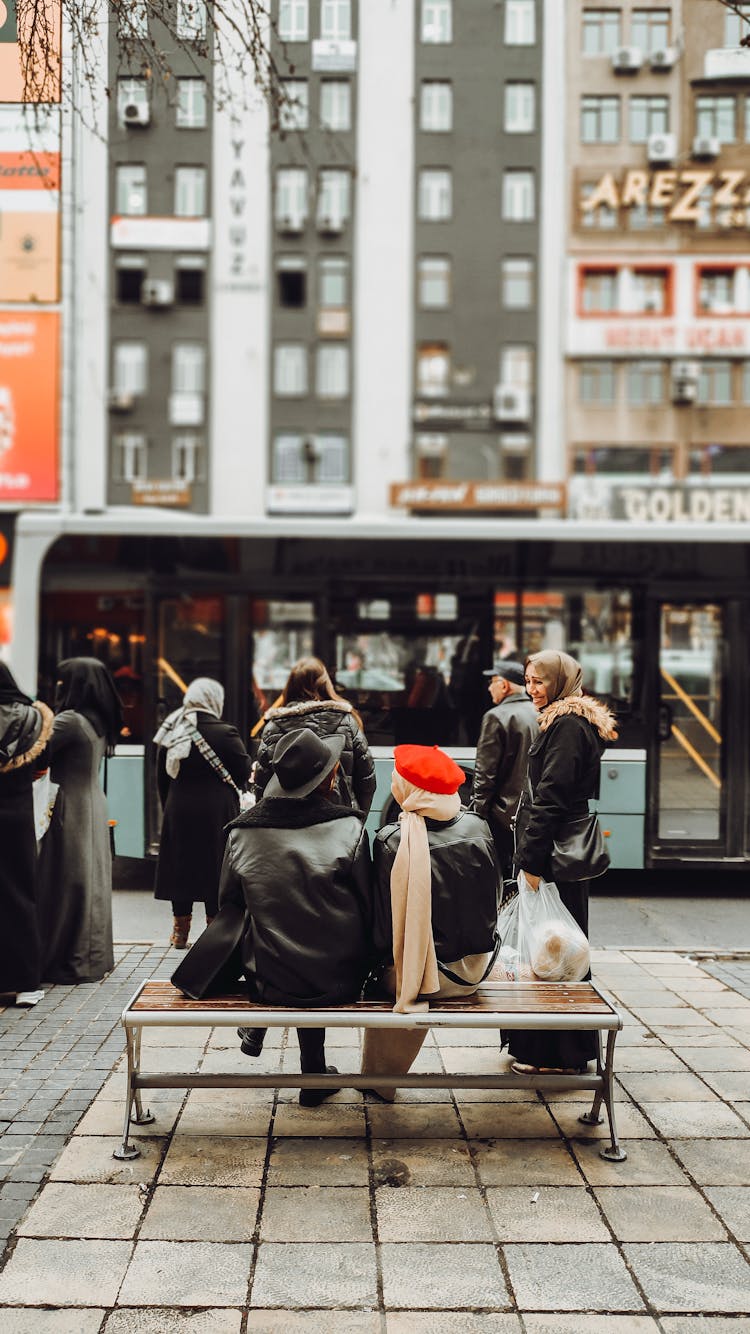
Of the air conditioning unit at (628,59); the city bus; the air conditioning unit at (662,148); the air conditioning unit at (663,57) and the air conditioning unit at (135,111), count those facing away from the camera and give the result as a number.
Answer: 0

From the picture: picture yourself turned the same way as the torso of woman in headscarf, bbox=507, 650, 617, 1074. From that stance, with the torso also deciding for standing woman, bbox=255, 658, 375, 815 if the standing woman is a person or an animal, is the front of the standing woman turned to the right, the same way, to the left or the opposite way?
to the right

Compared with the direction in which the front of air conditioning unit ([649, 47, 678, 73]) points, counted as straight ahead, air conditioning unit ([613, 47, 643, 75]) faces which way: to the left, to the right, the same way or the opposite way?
the same way

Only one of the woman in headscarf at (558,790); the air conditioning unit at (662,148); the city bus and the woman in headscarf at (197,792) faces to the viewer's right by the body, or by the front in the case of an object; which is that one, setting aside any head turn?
the city bus

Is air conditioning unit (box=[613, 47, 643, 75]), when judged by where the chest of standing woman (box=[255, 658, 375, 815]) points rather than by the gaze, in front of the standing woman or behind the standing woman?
in front

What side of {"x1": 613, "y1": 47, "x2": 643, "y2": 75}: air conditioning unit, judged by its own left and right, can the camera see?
front

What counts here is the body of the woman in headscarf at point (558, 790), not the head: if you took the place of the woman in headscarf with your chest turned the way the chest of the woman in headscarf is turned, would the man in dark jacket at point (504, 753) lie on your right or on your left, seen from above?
on your right

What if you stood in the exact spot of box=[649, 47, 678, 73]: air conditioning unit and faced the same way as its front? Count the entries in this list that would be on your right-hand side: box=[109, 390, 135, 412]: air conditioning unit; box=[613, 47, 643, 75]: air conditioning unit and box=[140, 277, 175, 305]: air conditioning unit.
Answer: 3

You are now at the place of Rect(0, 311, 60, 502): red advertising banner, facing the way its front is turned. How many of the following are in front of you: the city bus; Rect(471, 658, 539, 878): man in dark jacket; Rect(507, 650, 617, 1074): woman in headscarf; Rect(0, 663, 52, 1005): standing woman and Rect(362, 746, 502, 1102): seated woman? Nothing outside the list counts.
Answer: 5

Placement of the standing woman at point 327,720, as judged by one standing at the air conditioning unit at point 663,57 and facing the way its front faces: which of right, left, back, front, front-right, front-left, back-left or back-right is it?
front

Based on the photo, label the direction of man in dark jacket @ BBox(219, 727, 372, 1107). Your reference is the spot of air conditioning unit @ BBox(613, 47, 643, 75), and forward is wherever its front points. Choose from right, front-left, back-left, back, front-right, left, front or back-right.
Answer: front

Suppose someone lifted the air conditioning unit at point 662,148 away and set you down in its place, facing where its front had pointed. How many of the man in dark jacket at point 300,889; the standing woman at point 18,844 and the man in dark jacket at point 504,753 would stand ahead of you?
3

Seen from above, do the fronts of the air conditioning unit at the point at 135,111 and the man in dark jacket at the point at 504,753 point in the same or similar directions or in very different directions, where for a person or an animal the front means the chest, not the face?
very different directions

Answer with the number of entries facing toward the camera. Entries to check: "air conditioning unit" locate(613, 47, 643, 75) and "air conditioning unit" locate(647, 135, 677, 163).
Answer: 2

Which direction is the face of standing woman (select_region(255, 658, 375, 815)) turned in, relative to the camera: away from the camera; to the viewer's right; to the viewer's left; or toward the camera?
away from the camera
